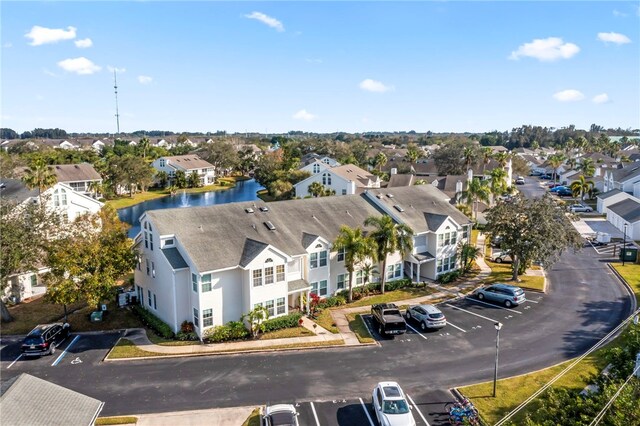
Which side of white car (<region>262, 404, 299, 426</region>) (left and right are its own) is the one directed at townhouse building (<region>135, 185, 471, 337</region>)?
front

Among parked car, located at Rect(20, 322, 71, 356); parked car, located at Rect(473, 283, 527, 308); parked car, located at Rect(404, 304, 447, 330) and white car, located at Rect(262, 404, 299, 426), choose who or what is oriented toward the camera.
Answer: the white car

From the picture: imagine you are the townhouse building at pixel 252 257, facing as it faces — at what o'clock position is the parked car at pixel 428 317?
The parked car is roughly at 11 o'clock from the townhouse building.

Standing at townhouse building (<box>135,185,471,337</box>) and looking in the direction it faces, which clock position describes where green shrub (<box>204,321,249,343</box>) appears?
The green shrub is roughly at 2 o'clock from the townhouse building.

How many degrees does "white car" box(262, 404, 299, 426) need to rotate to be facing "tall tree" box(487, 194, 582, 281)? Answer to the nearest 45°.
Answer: approximately 45° to its right

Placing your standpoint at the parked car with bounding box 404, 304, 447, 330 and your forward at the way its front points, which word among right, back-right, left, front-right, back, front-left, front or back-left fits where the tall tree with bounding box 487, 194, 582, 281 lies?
right

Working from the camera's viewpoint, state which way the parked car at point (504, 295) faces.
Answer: facing away from the viewer and to the left of the viewer

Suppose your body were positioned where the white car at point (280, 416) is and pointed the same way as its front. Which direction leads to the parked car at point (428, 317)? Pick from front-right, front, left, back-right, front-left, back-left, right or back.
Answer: back-left

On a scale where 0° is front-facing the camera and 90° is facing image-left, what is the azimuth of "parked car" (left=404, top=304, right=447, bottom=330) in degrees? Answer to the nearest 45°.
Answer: approximately 135°

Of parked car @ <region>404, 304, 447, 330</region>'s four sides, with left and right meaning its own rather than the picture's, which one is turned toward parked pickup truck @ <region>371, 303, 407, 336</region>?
left

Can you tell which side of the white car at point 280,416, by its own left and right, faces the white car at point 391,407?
left

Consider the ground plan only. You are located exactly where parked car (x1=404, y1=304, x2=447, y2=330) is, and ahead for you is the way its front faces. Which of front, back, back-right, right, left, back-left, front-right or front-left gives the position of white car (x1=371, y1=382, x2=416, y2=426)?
back-left

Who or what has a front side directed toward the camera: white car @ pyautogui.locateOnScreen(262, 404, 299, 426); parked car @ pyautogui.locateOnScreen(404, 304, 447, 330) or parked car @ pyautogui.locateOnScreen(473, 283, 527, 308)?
the white car

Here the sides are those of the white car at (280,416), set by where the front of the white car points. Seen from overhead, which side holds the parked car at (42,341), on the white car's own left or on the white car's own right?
on the white car's own right

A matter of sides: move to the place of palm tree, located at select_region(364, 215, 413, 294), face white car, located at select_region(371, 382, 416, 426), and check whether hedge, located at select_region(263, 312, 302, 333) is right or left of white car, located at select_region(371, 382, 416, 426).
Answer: right
